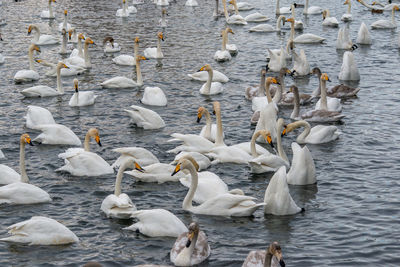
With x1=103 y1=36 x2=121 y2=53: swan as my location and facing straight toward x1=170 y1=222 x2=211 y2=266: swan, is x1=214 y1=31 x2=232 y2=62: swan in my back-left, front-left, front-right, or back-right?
front-left

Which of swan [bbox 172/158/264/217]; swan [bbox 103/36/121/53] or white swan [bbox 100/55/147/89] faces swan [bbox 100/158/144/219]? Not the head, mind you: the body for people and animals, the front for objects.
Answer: swan [bbox 172/158/264/217]

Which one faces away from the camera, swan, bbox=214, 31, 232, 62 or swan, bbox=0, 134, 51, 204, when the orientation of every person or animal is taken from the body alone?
swan, bbox=214, 31, 232, 62

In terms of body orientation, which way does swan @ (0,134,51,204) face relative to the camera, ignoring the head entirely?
to the viewer's right

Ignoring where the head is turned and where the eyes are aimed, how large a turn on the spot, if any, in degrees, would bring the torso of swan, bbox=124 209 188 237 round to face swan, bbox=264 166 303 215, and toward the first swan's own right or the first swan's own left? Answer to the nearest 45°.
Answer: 0° — it already faces it

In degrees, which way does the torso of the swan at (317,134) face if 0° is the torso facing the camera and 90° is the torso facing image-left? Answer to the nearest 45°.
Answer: approximately 90°

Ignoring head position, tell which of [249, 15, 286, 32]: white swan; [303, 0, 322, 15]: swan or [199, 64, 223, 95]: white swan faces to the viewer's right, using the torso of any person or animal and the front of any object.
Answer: [249, 15, 286, 32]: white swan

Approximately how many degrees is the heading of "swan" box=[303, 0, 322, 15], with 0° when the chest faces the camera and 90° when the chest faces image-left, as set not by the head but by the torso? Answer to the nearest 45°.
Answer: approximately 90°

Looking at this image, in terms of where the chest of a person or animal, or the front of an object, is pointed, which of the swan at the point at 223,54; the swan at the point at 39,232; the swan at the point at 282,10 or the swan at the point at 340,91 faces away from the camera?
the swan at the point at 223,54

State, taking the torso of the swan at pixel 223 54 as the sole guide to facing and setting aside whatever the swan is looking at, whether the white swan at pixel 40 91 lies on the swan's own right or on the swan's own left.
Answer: on the swan's own left

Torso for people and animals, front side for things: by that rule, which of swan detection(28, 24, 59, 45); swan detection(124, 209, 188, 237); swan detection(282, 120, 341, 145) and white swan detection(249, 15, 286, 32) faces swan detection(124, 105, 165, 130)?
swan detection(282, 120, 341, 145)

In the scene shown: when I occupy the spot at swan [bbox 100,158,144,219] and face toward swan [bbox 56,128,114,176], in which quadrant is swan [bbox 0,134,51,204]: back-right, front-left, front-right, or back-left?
front-left

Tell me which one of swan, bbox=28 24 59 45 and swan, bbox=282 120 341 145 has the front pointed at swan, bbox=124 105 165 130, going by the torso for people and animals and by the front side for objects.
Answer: swan, bbox=282 120 341 145

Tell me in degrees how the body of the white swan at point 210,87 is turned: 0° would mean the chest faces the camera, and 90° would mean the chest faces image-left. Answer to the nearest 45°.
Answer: approximately 45°

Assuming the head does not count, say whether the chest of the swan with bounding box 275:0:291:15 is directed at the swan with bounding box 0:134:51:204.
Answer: no

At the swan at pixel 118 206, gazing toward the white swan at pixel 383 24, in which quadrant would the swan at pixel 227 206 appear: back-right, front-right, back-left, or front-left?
front-right

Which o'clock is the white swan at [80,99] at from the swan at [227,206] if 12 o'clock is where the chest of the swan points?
The white swan is roughly at 2 o'clock from the swan.

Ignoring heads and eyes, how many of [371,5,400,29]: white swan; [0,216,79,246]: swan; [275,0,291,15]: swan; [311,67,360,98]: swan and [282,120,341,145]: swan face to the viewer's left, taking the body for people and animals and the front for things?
3

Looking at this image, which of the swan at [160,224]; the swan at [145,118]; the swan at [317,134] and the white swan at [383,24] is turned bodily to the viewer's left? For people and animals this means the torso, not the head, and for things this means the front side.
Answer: the swan at [317,134]

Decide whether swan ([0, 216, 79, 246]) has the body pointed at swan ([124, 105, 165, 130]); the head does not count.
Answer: no
